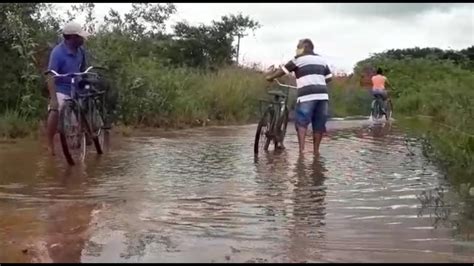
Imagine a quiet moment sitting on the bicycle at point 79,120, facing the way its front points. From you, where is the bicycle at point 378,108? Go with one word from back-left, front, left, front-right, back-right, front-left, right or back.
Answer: back

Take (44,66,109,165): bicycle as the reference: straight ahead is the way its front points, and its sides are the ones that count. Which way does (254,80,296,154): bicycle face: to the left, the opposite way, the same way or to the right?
the opposite way

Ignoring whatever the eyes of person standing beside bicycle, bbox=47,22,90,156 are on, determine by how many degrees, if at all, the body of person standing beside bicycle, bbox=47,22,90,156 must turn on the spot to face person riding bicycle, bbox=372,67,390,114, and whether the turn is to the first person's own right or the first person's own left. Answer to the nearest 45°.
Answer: approximately 90° to the first person's own left

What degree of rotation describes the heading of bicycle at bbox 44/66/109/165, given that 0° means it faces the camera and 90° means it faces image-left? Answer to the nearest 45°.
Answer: approximately 45°

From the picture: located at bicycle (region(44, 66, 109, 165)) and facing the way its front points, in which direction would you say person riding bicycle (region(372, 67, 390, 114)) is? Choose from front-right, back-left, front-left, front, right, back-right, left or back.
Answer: back

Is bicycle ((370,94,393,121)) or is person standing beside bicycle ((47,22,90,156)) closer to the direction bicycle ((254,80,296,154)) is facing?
the bicycle

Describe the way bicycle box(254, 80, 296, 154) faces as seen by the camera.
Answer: facing away from the viewer and to the right of the viewer

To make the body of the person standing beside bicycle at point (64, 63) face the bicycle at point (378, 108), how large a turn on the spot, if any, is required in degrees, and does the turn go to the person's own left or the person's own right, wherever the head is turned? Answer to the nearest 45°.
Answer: approximately 90° to the person's own left
